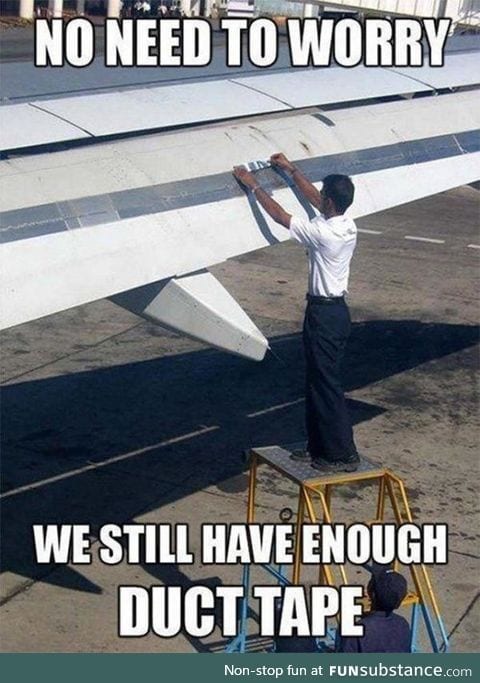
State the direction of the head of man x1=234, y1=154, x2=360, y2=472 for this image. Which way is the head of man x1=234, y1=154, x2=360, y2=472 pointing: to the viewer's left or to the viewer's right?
to the viewer's left

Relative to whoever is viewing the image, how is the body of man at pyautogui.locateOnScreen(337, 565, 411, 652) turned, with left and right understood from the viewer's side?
facing away from the viewer and to the left of the viewer

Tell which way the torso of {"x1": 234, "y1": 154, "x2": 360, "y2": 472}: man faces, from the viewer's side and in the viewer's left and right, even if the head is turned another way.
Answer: facing away from the viewer and to the left of the viewer

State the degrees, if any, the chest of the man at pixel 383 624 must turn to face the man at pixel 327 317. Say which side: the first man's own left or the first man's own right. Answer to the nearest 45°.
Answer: approximately 45° to the first man's own right

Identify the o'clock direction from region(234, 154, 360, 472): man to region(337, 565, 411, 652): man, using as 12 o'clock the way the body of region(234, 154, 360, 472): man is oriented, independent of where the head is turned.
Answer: region(337, 565, 411, 652): man is roughly at 7 o'clock from region(234, 154, 360, 472): man.
